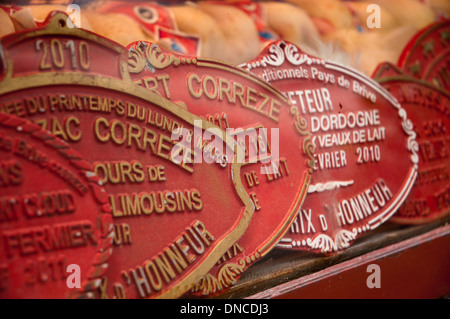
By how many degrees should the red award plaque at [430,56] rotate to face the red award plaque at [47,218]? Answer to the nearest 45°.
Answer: approximately 90° to its right

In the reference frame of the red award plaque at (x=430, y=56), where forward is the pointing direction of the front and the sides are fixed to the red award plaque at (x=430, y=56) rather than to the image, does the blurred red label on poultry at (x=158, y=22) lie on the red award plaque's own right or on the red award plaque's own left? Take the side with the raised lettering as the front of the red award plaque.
on the red award plaque's own right

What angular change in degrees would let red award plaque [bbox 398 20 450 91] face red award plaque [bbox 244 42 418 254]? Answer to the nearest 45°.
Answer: approximately 90° to its right

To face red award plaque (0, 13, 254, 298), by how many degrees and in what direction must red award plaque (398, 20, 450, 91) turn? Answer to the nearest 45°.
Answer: approximately 90° to its right
